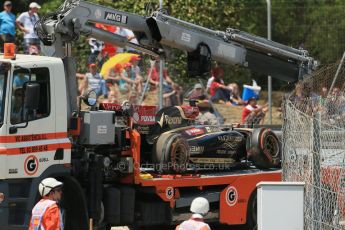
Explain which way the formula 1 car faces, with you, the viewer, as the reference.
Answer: facing away from the viewer and to the right of the viewer

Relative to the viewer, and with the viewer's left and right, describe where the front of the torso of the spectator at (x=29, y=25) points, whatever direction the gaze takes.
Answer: facing the viewer and to the right of the viewer

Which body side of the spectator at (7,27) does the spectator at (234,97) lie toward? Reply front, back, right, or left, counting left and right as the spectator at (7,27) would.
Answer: left

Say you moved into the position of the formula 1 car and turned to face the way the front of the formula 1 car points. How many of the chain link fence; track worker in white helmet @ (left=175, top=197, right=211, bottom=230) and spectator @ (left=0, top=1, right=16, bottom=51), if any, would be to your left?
1

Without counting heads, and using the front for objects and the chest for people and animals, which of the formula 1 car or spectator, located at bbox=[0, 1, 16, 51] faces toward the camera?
the spectator

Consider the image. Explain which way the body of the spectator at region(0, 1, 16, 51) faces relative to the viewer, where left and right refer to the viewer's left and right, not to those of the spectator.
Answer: facing the viewer

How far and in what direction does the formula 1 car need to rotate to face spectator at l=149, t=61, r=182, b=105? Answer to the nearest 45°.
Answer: approximately 45° to its left

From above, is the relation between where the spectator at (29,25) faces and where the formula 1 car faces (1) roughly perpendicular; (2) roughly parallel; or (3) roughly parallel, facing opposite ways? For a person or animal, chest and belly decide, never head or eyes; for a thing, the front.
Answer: roughly perpendicular

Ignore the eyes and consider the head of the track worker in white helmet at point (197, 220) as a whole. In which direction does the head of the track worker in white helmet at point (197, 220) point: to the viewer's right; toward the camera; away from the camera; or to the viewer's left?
away from the camera

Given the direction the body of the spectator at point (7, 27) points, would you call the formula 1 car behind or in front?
in front

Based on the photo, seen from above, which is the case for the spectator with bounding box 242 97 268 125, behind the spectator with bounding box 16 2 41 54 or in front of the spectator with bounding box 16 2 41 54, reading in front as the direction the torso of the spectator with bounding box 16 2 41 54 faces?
in front
